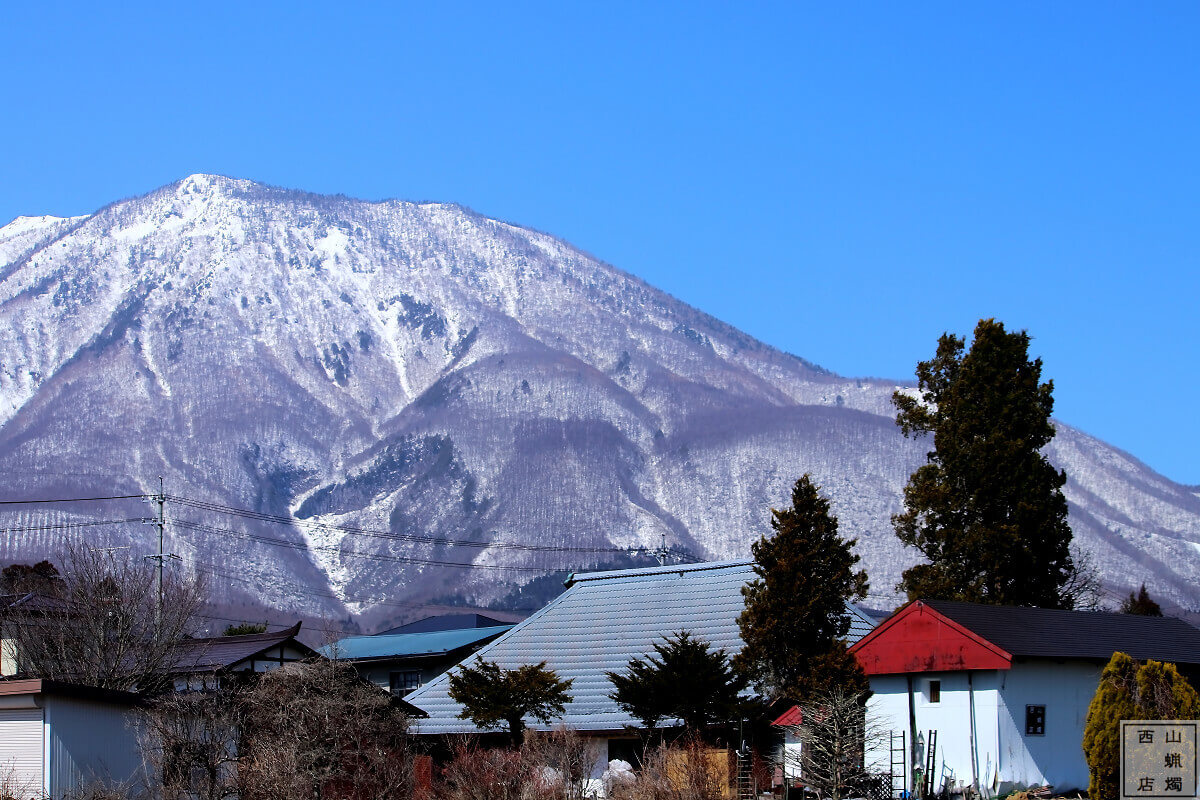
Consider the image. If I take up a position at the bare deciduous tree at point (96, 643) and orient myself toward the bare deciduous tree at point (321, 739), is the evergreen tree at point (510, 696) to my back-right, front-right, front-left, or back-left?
front-left

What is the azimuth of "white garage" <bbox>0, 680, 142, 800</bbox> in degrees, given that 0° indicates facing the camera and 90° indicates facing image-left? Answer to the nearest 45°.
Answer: approximately 45°

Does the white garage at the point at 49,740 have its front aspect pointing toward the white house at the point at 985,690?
no

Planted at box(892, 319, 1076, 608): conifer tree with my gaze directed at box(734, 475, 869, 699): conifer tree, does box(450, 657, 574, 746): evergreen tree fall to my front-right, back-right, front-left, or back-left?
front-right

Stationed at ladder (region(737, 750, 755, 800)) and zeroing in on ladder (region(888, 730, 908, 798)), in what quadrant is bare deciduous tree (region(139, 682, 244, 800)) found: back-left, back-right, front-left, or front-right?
back-right

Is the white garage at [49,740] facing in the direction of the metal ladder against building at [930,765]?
no

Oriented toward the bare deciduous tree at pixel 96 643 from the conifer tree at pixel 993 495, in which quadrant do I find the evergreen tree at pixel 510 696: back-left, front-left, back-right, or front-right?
front-left
